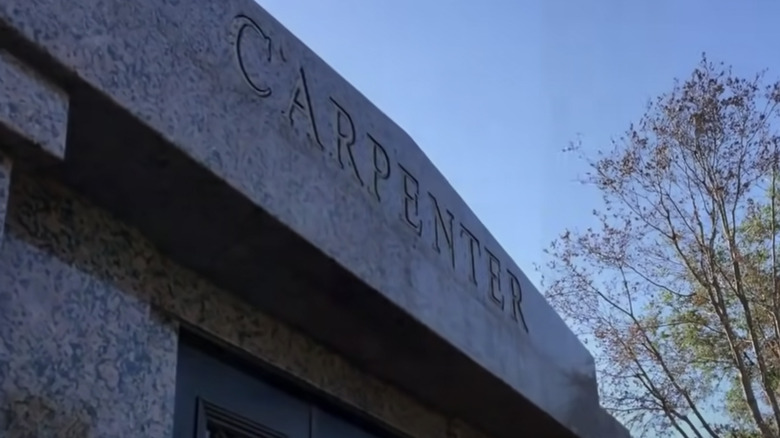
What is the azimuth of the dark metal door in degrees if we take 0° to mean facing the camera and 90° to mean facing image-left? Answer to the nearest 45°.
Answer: approximately 315°
